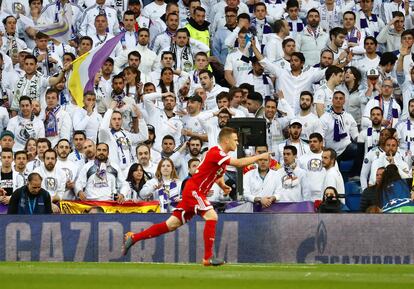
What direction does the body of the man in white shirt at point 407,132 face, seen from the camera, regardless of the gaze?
toward the camera

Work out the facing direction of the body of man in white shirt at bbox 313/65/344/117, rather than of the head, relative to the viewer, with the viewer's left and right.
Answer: facing the viewer and to the right of the viewer

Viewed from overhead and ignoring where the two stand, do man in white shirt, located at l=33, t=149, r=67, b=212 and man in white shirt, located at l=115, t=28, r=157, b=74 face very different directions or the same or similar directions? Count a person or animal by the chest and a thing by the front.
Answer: same or similar directions

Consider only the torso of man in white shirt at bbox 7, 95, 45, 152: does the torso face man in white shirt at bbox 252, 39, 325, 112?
no

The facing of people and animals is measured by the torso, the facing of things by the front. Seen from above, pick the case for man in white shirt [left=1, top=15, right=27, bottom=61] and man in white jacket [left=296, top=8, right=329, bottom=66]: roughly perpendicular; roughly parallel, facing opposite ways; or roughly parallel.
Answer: roughly parallel

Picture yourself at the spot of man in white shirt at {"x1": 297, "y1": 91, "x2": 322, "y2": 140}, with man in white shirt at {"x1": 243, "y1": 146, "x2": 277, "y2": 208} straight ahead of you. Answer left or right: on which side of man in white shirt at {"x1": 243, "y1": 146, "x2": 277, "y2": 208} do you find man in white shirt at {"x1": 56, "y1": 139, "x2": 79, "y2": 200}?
right

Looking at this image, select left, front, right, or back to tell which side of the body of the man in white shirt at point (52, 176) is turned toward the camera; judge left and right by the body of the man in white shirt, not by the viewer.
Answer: front

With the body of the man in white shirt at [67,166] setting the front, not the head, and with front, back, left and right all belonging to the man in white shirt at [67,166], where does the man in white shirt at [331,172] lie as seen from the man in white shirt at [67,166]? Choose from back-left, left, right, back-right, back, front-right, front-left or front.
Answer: left

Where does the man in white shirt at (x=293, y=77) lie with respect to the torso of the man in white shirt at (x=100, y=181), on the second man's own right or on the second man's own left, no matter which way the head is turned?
on the second man's own left

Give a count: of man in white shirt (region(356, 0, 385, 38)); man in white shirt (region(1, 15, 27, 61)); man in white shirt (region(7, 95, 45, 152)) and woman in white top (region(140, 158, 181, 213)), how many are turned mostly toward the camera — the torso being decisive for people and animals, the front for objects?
4

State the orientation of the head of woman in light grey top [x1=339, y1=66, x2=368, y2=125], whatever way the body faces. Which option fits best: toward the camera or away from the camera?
toward the camera

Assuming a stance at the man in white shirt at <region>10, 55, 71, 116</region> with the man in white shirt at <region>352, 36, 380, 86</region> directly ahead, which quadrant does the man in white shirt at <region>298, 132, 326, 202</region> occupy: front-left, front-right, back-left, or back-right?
front-right

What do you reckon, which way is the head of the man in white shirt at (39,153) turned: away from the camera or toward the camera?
toward the camera

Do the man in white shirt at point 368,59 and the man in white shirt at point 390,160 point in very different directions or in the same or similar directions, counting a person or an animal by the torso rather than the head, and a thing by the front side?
same or similar directions

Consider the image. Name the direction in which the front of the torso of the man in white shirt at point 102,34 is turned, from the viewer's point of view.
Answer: toward the camera

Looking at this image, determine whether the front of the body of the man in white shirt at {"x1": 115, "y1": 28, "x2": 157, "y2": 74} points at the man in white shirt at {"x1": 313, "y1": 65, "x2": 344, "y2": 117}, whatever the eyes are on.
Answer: no

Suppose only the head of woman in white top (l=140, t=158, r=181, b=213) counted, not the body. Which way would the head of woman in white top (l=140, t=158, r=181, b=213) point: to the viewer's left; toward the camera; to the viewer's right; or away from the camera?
toward the camera

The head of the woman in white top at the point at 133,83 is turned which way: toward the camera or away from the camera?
toward the camera

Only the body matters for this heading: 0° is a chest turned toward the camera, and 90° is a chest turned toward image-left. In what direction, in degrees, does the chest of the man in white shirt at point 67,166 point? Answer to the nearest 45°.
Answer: approximately 0°
